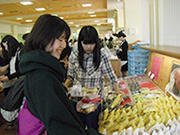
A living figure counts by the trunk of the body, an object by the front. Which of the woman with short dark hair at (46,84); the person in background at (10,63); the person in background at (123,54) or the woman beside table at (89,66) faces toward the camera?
the woman beside table

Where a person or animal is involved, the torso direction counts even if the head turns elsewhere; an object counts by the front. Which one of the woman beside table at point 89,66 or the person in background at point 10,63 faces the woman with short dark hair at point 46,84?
the woman beside table

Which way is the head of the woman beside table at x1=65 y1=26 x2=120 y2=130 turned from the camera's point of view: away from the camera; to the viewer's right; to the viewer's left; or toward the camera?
toward the camera

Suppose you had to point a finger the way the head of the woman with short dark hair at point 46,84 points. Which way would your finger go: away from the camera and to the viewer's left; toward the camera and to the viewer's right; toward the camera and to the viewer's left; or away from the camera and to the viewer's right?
toward the camera and to the viewer's right

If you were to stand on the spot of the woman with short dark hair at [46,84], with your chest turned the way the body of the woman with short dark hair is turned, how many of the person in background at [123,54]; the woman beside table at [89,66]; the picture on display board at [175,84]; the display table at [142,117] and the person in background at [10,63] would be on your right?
0

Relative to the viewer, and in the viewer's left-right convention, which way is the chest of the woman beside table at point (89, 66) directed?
facing the viewer

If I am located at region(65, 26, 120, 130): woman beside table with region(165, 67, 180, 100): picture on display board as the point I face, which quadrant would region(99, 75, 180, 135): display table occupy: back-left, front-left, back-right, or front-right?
front-right

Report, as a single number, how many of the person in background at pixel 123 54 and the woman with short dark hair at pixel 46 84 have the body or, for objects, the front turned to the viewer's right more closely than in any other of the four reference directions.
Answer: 1

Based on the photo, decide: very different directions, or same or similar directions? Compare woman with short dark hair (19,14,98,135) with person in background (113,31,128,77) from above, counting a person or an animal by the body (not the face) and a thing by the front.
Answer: very different directions

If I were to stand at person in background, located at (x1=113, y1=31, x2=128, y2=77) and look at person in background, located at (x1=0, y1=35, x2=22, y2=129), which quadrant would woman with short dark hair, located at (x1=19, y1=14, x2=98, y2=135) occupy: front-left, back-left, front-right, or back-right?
front-left

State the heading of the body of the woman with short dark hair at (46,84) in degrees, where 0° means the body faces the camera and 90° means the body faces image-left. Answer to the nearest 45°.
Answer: approximately 270°
